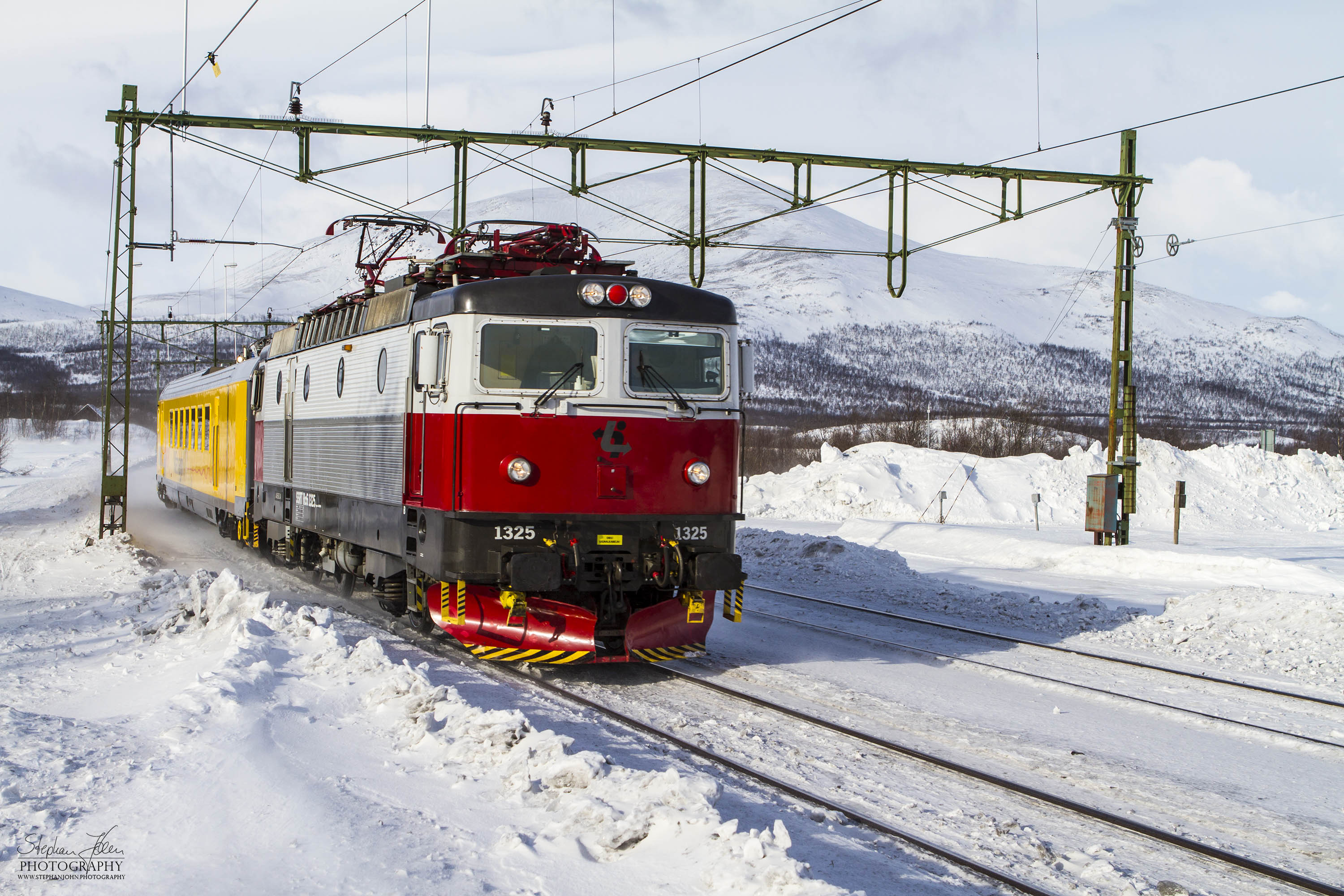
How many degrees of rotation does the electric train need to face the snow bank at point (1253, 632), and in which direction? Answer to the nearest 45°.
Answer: approximately 45° to its left

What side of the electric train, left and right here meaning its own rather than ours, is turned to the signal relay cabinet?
left

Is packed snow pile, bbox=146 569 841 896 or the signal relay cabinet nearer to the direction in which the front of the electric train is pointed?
the packed snow pile

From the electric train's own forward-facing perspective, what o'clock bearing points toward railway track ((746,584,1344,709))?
The railway track is roughly at 10 o'clock from the electric train.

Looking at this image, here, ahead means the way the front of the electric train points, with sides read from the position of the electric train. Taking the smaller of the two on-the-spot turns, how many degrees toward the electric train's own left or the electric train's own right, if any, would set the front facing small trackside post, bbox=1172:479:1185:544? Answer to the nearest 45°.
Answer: approximately 90° to the electric train's own left

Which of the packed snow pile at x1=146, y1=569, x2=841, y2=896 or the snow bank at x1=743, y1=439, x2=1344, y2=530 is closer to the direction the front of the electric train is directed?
the packed snow pile

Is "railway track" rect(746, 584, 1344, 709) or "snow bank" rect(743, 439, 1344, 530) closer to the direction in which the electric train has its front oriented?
the railway track

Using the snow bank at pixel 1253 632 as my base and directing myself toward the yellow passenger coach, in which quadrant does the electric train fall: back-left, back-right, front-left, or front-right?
front-left

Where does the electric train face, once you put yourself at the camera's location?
facing the viewer and to the right of the viewer

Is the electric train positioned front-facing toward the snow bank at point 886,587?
no

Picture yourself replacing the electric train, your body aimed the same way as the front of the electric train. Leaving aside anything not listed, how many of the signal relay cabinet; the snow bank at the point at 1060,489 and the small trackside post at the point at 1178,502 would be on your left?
3

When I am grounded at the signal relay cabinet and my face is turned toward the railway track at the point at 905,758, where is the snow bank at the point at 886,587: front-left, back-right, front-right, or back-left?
front-right

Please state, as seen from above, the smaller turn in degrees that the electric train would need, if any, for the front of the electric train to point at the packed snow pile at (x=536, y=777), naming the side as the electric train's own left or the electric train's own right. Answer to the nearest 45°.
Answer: approximately 45° to the electric train's own right

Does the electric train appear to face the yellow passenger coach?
no

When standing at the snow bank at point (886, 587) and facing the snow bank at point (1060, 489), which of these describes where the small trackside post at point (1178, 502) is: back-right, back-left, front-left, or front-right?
front-right
